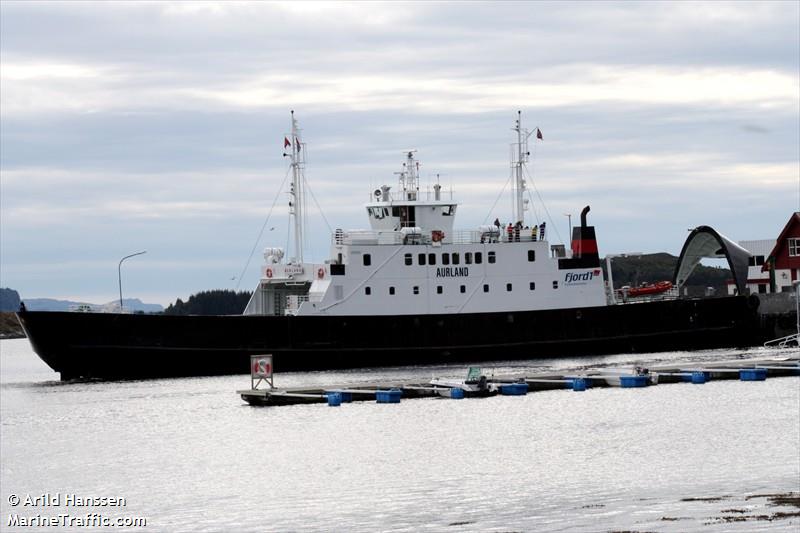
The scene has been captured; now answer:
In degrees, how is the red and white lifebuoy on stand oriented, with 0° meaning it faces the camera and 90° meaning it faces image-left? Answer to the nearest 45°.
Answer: approximately 0°

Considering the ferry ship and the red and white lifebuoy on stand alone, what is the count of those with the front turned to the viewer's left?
1

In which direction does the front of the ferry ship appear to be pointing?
to the viewer's left

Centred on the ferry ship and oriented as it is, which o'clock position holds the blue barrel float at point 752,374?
The blue barrel float is roughly at 7 o'clock from the ferry ship.

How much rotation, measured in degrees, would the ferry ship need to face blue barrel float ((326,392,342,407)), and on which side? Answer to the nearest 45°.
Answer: approximately 90° to its left

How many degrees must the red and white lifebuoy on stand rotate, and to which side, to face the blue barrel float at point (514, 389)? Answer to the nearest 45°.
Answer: approximately 90° to its left

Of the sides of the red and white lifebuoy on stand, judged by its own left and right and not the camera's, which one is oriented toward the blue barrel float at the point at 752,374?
left

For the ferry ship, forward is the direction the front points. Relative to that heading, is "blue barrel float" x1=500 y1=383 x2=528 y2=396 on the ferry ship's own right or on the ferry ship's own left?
on the ferry ship's own left

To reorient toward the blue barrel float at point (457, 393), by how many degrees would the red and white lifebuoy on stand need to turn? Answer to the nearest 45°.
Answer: approximately 90° to its left

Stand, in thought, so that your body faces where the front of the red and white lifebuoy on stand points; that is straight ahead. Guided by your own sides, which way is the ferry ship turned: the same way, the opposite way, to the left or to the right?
to the right
